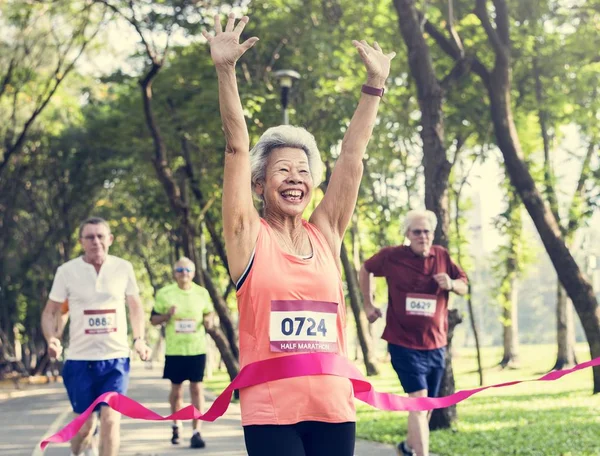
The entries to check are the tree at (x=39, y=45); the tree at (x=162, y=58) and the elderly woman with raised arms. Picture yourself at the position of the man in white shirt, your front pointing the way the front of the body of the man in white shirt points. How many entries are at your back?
2

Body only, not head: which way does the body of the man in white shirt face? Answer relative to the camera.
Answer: toward the camera

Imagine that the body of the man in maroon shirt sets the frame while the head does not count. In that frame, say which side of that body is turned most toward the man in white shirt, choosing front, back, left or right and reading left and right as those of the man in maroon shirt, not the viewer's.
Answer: right

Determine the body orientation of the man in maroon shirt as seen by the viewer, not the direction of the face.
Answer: toward the camera

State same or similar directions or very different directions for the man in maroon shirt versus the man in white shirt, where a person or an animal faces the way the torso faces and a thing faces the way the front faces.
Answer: same or similar directions

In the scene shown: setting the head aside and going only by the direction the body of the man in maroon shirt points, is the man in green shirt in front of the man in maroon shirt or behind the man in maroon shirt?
behind

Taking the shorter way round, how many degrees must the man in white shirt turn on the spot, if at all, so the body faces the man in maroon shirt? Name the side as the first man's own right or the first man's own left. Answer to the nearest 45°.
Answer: approximately 90° to the first man's own left

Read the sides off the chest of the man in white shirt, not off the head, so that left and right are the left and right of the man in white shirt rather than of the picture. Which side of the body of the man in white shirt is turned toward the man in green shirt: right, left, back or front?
back

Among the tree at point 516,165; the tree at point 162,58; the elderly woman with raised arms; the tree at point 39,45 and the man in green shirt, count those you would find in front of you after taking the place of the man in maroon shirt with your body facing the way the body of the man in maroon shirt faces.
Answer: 1

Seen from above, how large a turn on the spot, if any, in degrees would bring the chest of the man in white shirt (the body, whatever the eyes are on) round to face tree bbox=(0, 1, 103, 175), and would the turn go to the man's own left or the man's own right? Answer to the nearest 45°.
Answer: approximately 180°

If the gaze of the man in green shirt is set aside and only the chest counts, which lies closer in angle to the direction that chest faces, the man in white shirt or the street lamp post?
the man in white shirt

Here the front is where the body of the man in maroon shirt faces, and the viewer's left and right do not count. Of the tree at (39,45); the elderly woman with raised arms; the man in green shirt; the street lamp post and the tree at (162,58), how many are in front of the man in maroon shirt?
1

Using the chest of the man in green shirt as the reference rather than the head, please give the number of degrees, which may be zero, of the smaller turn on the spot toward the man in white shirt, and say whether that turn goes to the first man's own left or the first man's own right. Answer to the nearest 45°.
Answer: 0° — they already face them

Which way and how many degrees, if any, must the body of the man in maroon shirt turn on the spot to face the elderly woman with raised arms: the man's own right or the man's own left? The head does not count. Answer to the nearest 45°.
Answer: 0° — they already face them

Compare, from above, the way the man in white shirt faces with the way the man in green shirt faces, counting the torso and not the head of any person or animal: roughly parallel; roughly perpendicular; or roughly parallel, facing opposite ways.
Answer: roughly parallel

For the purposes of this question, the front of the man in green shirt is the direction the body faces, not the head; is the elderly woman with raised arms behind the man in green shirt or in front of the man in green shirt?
in front

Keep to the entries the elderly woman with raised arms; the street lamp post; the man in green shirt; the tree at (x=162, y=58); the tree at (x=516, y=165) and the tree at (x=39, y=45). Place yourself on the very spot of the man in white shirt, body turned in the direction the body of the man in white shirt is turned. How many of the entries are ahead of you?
1

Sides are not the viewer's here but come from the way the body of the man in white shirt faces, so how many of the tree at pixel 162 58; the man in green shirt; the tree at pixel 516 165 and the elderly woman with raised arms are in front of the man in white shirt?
1

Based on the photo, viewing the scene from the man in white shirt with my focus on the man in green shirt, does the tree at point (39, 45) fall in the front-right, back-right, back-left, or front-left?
front-left
